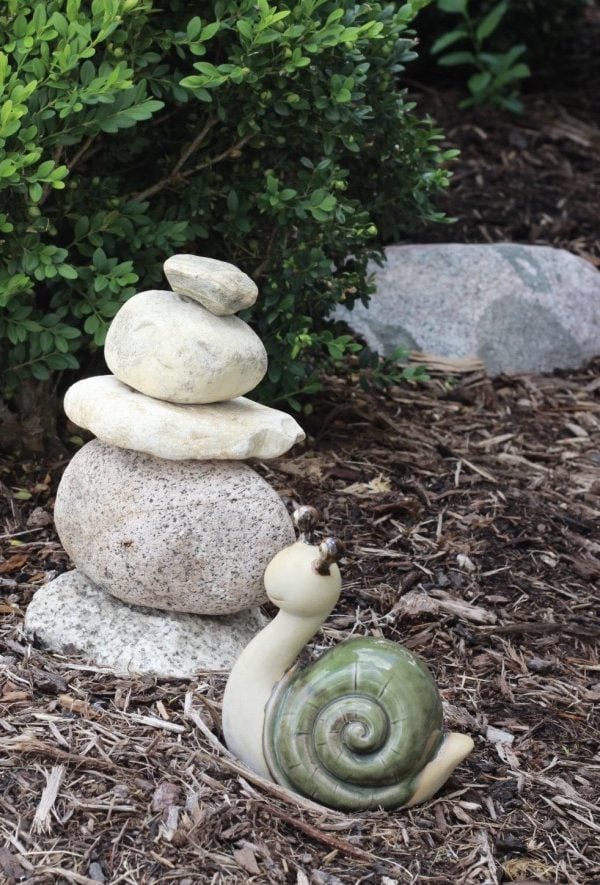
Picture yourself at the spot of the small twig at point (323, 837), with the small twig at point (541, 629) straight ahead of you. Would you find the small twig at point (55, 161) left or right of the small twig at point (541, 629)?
left

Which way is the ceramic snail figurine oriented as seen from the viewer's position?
to the viewer's left

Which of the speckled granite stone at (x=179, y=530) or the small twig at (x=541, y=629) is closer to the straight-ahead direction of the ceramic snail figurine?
the speckled granite stone

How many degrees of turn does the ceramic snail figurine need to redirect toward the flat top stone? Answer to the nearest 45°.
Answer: approximately 90° to its right

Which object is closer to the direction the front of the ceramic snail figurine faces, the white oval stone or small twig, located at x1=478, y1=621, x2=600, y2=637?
the white oval stone

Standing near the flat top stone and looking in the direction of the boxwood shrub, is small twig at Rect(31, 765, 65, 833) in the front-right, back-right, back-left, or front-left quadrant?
back-left

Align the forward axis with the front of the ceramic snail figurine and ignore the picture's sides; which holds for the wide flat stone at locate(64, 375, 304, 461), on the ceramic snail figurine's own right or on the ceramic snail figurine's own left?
on the ceramic snail figurine's own right

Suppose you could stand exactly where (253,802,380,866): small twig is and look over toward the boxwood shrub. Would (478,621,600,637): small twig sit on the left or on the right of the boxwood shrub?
right

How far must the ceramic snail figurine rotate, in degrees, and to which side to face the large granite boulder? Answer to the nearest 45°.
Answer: approximately 90° to its right

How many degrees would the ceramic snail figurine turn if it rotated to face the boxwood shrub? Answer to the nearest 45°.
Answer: approximately 90° to its right
